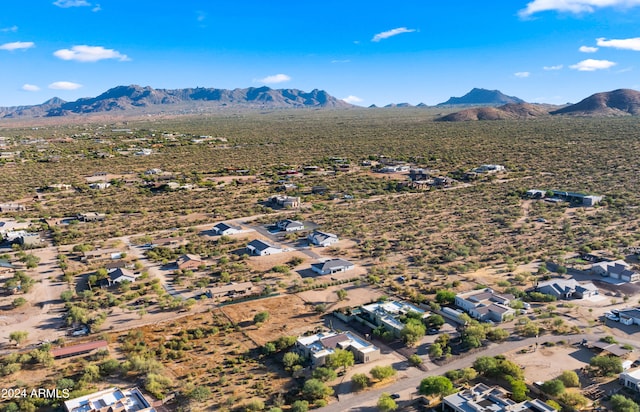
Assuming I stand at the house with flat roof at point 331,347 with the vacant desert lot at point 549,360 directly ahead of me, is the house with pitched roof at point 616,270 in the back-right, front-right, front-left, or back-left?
front-left

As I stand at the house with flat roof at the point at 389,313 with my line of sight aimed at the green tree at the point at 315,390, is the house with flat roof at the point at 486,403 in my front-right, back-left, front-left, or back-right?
front-left

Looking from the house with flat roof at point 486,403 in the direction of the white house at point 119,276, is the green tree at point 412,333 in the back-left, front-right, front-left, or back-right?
front-right

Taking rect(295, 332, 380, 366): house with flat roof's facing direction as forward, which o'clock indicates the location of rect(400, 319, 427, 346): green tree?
The green tree is roughly at 10 o'clock from the house with flat roof.

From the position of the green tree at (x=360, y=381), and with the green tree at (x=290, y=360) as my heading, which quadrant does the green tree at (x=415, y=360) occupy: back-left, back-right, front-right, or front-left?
back-right

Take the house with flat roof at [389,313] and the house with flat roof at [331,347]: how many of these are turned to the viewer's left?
0

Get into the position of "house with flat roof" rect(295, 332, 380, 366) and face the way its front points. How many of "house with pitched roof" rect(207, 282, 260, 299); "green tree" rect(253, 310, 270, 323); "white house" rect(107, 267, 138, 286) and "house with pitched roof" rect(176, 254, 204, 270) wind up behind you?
4

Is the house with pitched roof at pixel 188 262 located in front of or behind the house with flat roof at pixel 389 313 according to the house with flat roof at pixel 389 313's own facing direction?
behind

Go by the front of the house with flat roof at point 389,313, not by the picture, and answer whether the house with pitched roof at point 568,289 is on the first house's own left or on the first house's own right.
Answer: on the first house's own left

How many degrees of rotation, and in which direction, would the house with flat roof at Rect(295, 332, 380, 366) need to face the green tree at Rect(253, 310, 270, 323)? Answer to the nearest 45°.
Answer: approximately 180°

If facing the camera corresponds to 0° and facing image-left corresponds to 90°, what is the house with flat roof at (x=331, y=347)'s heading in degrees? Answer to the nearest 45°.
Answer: approximately 315°

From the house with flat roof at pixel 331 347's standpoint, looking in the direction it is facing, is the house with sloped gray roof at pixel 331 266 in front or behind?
behind

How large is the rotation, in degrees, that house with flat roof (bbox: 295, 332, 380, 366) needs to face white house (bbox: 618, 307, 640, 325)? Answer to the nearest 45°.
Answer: approximately 45° to its left

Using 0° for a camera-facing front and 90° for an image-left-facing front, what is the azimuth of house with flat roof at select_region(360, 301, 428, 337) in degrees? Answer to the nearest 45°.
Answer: approximately 315°

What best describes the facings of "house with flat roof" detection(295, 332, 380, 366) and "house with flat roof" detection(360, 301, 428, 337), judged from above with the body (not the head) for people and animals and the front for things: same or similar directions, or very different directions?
same or similar directions

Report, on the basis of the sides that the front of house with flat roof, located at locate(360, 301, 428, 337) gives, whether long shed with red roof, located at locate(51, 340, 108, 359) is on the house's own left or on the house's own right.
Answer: on the house's own right

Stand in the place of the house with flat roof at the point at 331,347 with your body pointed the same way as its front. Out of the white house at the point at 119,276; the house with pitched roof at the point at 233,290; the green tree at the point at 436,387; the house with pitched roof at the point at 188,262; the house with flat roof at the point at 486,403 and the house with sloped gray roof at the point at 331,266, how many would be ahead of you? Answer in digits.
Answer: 2
